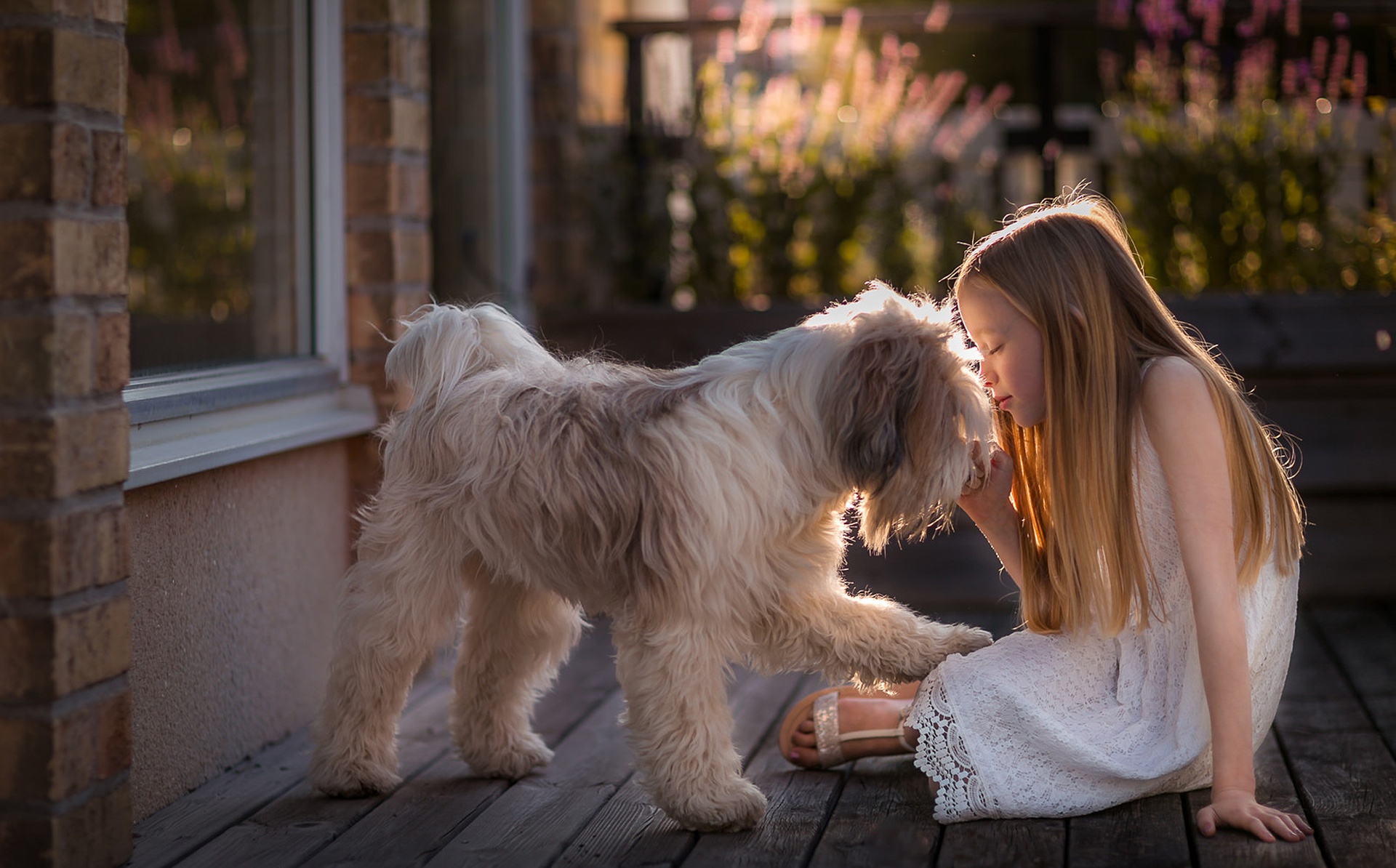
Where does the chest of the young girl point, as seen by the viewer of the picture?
to the viewer's left

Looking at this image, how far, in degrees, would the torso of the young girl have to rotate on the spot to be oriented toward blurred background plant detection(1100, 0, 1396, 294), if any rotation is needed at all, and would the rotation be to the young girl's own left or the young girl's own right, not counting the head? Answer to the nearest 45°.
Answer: approximately 90° to the young girl's own right

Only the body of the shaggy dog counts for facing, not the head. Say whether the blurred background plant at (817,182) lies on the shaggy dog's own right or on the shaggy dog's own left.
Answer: on the shaggy dog's own left

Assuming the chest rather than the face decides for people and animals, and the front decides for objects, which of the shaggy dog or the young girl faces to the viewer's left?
the young girl

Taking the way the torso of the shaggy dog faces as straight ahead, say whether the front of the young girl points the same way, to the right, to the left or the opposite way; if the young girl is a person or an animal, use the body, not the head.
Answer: the opposite way

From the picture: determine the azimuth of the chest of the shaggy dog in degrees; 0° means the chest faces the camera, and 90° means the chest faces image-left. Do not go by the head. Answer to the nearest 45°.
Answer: approximately 270°

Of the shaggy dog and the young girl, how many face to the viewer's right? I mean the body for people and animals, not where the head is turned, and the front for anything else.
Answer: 1

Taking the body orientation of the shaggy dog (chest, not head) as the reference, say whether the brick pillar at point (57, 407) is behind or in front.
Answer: behind

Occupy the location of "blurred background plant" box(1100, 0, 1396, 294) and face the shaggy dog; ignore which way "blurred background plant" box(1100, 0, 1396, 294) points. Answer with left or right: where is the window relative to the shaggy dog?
right

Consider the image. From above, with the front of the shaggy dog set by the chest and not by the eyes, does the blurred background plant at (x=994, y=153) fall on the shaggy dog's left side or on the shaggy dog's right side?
on the shaggy dog's left side
